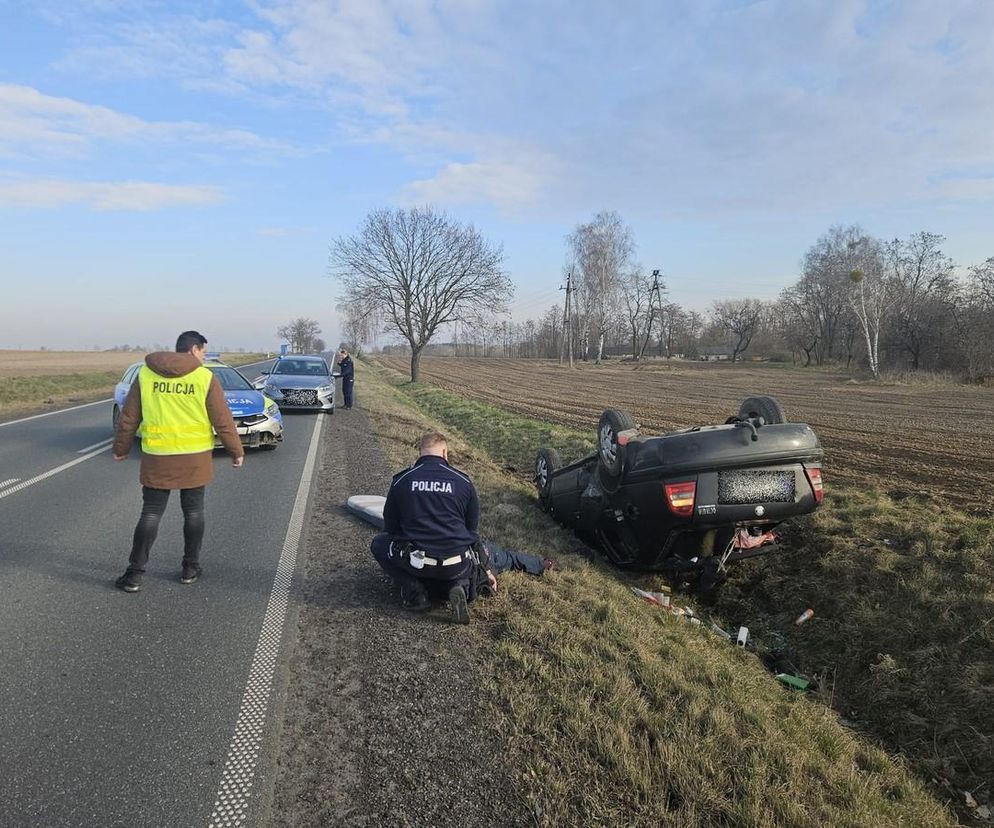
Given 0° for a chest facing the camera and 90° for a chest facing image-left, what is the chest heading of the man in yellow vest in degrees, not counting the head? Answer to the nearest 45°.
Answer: approximately 180°

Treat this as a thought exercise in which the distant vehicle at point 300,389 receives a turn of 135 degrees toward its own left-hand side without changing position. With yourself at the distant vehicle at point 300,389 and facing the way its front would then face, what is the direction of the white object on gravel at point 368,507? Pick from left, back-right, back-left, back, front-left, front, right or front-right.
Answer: back-right

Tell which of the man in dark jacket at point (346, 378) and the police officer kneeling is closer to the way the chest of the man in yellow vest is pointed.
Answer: the man in dark jacket

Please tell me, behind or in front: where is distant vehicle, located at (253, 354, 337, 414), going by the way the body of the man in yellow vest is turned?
in front

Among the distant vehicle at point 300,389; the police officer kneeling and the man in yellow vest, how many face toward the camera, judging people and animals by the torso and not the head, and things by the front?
1

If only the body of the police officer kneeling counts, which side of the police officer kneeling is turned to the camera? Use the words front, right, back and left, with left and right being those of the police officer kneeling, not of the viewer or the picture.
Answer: back

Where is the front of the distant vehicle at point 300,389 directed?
toward the camera

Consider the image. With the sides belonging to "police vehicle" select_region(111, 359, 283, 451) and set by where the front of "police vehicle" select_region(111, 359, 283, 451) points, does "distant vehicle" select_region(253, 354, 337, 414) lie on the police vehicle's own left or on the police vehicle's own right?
on the police vehicle's own left

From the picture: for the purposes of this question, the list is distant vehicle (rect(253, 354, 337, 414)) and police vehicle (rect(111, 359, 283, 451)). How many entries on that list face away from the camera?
0

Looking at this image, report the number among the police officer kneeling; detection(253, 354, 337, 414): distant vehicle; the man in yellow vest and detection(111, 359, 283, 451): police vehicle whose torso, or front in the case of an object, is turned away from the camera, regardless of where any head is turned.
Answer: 2

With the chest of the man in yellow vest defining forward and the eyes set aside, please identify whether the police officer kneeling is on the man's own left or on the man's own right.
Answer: on the man's own right

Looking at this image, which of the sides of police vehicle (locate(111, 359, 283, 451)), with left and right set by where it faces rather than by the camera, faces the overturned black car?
front

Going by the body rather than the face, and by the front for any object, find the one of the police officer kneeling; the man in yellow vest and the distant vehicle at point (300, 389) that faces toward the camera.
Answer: the distant vehicle

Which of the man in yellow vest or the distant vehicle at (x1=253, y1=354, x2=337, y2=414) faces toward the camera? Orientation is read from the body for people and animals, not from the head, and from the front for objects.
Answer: the distant vehicle

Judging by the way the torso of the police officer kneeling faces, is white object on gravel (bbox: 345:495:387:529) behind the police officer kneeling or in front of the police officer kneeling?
in front

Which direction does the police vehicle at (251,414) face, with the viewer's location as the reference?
facing the viewer and to the right of the viewer

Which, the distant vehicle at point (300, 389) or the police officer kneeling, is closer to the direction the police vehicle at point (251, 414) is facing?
the police officer kneeling
